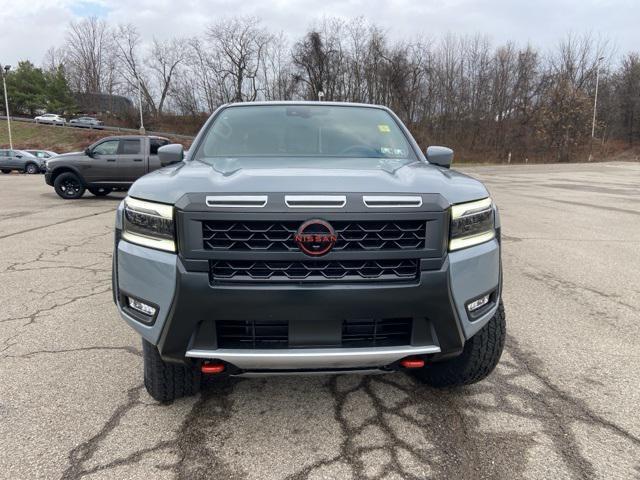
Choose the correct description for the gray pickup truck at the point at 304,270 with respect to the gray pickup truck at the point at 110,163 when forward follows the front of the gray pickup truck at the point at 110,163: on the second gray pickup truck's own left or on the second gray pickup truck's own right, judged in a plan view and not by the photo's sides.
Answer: on the second gray pickup truck's own left

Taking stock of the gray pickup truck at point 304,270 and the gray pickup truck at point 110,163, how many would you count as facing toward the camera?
1

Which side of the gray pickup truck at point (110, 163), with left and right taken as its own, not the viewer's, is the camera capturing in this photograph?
left

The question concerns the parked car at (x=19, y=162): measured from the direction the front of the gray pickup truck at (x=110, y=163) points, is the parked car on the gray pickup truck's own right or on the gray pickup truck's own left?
on the gray pickup truck's own right

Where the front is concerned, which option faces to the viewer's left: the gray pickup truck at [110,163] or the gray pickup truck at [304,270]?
the gray pickup truck at [110,163]

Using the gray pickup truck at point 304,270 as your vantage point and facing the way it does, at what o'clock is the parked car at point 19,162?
The parked car is roughly at 5 o'clock from the gray pickup truck.

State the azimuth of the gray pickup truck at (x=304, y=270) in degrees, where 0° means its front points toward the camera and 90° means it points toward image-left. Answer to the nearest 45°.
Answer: approximately 0°

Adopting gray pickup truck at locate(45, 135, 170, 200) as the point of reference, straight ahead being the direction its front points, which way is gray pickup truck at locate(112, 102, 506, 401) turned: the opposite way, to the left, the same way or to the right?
to the left
